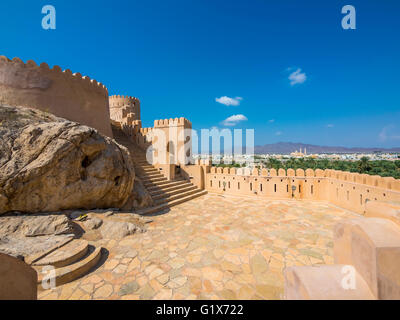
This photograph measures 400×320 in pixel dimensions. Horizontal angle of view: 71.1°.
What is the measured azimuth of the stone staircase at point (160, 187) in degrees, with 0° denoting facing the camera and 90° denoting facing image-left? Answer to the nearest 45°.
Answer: approximately 315°

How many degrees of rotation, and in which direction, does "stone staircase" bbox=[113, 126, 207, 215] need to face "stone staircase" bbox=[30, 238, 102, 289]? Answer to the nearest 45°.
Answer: approximately 45° to its right

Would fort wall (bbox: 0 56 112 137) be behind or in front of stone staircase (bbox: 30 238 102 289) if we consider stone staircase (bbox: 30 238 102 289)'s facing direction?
behind

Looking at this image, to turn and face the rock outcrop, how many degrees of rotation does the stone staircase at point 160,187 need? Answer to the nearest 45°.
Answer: approximately 90° to its right

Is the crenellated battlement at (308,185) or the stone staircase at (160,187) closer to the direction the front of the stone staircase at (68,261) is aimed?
the crenellated battlement

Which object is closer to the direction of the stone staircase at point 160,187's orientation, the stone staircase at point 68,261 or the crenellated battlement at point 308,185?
the crenellated battlement

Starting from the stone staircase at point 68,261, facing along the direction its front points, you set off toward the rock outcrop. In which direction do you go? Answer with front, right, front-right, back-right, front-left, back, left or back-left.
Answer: back-left

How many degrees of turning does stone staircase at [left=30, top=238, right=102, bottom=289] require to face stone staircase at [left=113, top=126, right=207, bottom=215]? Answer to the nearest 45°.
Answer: approximately 90° to its left
